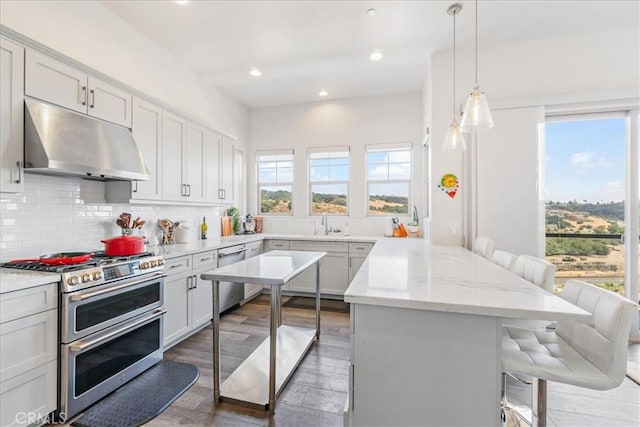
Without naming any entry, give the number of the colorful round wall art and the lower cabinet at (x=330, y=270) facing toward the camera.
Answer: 2

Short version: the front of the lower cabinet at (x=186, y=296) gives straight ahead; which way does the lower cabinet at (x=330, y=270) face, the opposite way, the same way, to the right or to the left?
to the right

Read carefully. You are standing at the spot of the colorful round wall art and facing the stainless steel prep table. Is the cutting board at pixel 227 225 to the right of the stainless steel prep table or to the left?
right

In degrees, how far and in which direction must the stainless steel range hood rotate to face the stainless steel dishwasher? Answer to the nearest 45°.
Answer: approximately 90° to its left

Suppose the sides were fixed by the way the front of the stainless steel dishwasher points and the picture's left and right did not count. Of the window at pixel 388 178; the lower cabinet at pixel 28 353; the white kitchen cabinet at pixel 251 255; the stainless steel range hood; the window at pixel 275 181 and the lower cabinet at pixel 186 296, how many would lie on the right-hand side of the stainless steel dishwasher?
3

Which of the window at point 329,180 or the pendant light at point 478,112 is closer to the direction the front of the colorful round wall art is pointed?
the pendant light

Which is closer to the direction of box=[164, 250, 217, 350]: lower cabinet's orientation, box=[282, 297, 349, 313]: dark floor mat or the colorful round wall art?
the colorful round wall art

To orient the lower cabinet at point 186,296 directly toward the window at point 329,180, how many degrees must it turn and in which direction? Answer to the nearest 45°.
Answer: approximately 90° to its left

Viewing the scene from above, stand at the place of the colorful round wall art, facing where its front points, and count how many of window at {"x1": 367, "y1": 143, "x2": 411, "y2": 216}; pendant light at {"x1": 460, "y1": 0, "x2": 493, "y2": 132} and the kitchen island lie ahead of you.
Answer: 2

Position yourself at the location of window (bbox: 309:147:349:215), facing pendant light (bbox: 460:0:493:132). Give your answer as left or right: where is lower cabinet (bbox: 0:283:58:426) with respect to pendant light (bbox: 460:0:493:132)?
right

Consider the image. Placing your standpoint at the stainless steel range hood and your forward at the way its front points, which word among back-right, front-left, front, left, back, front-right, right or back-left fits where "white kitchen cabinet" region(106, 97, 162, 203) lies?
left

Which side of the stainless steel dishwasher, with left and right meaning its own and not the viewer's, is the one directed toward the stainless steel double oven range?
right
